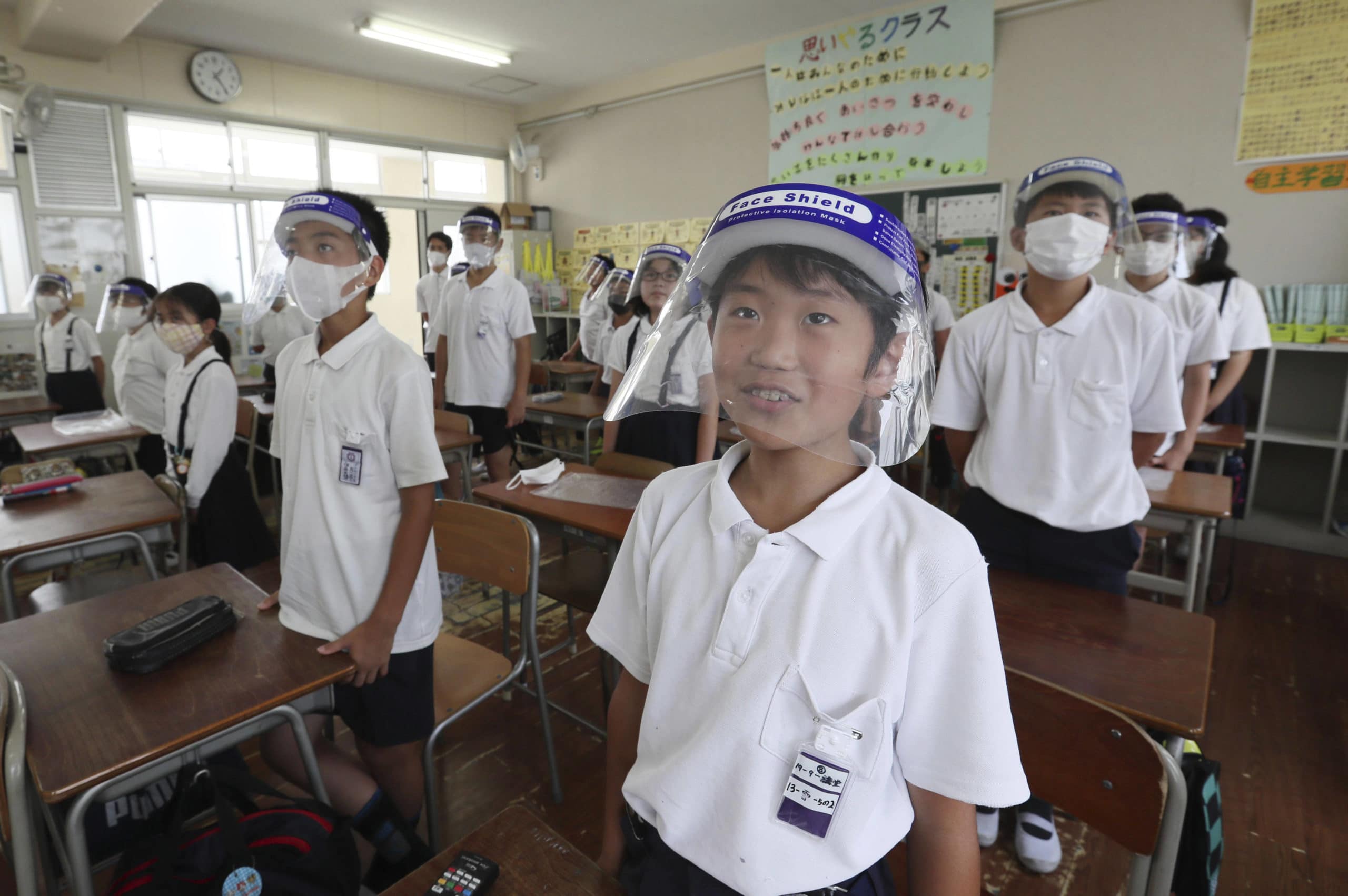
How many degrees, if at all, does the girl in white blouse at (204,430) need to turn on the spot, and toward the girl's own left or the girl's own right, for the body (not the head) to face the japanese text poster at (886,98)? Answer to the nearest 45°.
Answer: approximately 135° to the girl's own left

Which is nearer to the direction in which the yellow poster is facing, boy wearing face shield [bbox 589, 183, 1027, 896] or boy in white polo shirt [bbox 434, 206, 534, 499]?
the boy wearing face shield

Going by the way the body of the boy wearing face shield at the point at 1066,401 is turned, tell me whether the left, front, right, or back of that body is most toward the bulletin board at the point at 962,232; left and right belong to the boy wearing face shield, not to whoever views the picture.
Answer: back

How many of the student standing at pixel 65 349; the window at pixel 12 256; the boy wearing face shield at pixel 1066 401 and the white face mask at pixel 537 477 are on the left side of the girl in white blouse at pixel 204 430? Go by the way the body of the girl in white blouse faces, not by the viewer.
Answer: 2

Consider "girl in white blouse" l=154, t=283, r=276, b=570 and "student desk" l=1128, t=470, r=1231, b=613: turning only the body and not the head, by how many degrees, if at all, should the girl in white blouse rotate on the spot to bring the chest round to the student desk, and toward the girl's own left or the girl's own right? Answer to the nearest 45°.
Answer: approximately 90° to the girl's own left

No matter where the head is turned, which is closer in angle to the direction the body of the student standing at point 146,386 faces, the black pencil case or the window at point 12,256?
the black pencil case

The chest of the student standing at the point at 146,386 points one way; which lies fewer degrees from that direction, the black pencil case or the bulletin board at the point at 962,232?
the black pencil case

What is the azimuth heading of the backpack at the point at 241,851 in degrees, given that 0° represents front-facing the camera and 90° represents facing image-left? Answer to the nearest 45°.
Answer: approximately 0°

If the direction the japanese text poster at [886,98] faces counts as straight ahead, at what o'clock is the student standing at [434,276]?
The student standing is roughly at 1 o'clock from the japanese text poster.

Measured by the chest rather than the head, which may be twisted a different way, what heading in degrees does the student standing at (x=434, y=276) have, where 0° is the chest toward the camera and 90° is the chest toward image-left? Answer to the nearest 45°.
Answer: approximately 0°
